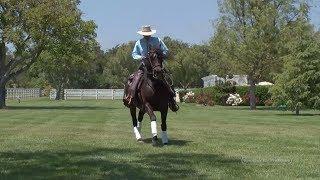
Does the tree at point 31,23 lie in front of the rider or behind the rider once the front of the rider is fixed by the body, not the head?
behind

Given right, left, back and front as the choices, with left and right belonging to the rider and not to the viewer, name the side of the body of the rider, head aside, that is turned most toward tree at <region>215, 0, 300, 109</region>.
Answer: back

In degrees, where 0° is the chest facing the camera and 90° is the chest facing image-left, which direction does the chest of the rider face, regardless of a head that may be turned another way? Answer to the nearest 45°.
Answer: approximately 0°

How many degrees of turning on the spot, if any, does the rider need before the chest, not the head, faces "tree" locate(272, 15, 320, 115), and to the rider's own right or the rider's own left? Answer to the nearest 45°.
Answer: approximately 135° to the rider's own left
